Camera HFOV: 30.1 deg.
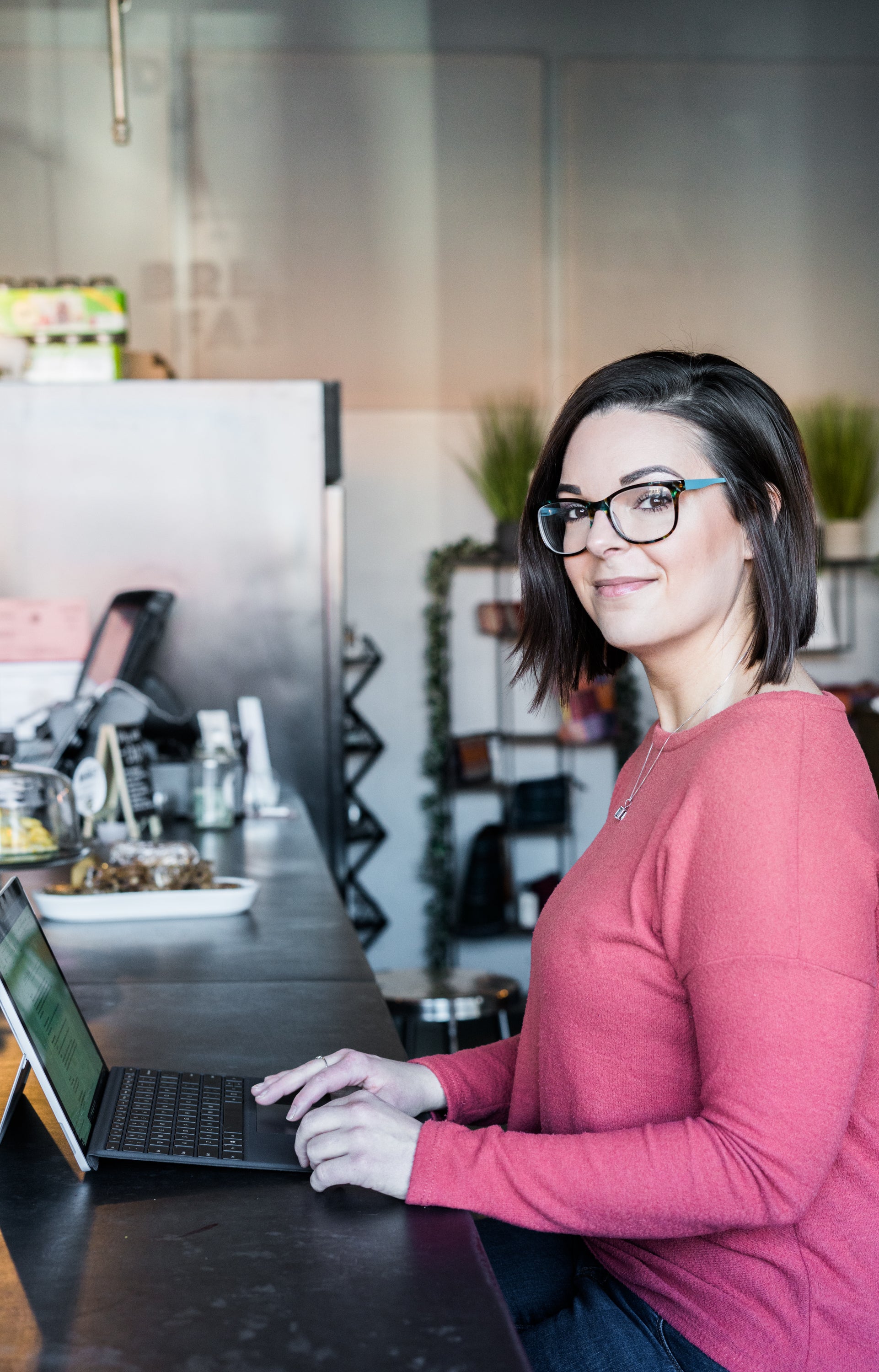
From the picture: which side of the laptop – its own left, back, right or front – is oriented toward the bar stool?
left

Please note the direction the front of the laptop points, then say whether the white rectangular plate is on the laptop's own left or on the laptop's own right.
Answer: on the laptop's own left

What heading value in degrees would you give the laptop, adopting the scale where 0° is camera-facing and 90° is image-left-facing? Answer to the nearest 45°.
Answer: approximately 270°

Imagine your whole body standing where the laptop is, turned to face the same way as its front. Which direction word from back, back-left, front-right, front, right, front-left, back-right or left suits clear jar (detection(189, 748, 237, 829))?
left

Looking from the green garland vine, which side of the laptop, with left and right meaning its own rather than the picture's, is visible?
left

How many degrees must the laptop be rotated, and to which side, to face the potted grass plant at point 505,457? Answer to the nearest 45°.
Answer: approximately 90° to its left

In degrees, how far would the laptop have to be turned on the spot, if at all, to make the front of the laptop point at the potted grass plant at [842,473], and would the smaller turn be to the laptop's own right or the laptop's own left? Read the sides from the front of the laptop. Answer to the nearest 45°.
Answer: approximately 45° to the laptop's own left
